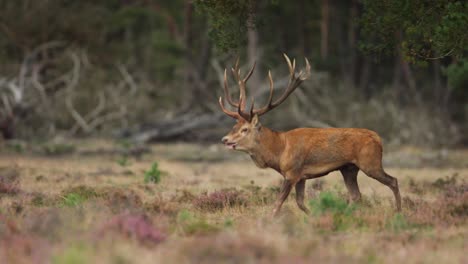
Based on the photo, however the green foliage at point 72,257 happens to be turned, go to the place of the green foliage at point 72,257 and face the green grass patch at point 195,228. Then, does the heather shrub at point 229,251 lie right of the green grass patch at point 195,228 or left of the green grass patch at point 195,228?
right

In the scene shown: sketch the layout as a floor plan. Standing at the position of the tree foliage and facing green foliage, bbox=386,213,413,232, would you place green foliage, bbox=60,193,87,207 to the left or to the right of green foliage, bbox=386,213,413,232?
right

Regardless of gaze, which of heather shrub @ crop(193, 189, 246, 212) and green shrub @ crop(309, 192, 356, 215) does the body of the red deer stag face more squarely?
the heather shrub

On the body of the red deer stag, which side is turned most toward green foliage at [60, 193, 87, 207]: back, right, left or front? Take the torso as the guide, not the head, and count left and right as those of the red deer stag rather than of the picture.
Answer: front

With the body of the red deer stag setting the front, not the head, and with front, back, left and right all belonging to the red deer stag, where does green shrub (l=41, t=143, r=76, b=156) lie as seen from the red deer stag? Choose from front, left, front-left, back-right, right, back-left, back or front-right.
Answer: front-right

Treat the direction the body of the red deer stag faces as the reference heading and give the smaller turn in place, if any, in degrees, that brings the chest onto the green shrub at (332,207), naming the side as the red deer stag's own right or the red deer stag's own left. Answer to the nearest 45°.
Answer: approximately 90° to the red deer stag's own left

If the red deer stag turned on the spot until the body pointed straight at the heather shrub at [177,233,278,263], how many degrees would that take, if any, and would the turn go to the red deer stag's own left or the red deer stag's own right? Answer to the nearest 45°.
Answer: approximately 90° to the red deer stag's own left

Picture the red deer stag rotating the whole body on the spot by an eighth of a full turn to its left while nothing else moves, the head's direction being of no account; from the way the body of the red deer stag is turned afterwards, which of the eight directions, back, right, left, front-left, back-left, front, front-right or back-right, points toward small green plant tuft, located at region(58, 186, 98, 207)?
front-right

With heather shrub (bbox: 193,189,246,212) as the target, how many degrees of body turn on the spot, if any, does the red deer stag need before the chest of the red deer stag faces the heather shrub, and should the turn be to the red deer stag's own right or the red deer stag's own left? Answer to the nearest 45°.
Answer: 0° — it already faces it

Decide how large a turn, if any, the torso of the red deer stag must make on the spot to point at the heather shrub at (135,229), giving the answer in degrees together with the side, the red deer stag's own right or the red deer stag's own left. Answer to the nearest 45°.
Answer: approximately 45° to the red deer stag's own left

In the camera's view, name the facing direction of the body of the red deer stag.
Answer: to the viewer's left
